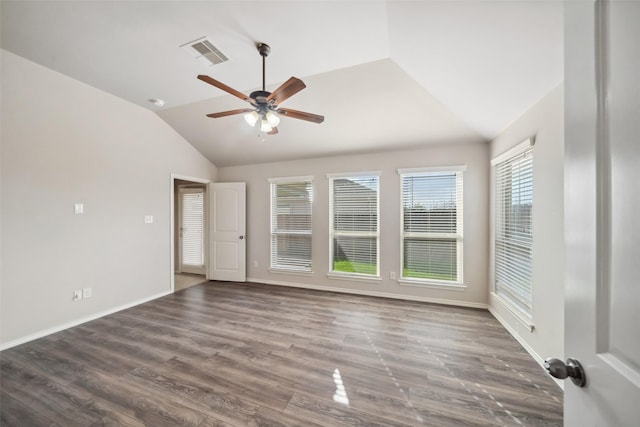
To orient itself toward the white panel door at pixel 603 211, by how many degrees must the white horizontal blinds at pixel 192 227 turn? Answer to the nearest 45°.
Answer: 0° — it already faces it

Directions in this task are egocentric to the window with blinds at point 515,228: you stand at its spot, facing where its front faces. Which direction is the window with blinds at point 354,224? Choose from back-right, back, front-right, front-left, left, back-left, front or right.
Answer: front-right

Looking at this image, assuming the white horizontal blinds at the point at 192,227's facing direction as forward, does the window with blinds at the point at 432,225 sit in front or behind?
in front

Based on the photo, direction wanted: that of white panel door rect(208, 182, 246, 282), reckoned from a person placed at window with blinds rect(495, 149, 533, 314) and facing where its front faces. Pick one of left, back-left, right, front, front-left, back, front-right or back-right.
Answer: front-right

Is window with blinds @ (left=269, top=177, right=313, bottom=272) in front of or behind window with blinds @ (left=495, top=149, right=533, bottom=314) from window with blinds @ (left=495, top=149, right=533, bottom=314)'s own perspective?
in front

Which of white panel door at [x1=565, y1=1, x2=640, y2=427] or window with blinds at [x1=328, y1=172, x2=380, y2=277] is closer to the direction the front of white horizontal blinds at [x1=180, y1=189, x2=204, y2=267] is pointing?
the white panel door

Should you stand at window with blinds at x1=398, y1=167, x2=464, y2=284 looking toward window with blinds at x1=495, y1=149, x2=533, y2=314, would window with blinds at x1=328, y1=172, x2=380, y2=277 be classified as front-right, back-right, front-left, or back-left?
back-right

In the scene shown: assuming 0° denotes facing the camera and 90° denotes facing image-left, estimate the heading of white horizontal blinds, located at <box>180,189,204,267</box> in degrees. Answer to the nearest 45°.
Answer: approximately 0°

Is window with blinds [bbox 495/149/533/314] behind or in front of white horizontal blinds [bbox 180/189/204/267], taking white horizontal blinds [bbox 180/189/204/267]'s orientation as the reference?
in front

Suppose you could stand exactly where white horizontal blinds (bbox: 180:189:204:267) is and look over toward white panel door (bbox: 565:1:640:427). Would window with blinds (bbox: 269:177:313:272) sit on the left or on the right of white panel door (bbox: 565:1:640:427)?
left

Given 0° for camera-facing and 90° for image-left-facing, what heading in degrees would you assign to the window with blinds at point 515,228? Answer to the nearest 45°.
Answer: approximately 45°

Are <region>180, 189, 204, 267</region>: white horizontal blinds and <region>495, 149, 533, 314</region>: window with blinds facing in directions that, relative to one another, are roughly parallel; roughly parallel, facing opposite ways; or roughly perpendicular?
roughly perpendicular

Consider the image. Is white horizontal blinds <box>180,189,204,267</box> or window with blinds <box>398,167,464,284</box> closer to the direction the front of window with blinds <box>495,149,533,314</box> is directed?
the white horizontal blinds

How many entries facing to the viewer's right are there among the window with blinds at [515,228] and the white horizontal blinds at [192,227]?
0
